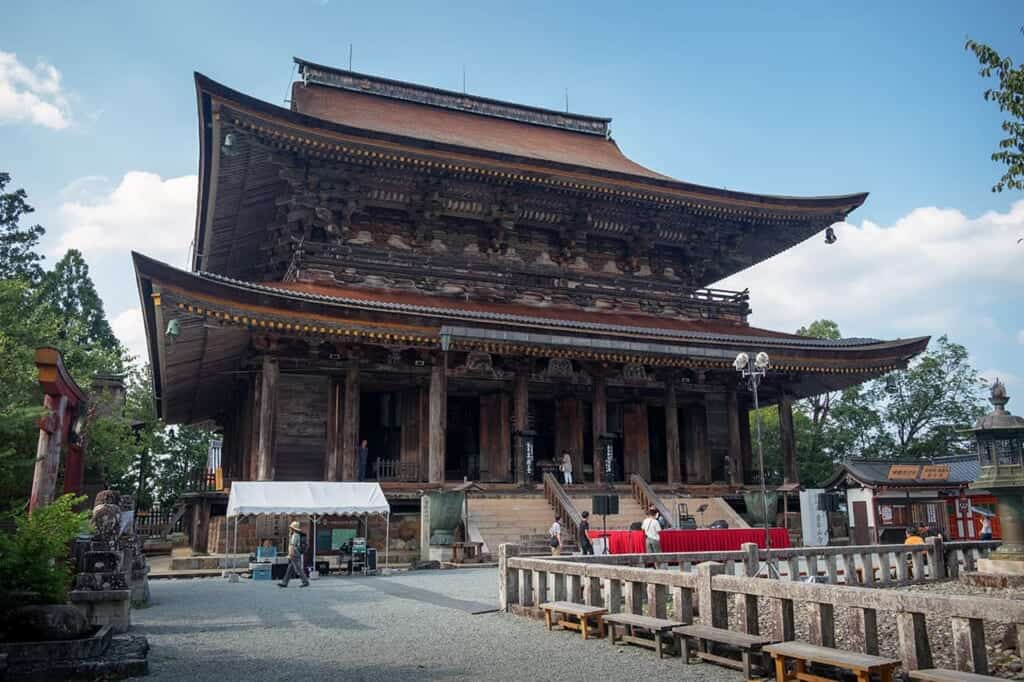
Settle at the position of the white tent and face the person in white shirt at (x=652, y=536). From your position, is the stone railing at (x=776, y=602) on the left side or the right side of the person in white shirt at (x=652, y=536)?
right

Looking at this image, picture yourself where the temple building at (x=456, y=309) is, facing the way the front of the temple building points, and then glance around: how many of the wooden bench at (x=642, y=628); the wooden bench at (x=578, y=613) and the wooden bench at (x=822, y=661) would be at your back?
0

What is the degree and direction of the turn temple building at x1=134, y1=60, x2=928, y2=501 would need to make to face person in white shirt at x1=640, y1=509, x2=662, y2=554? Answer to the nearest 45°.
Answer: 0° — it already faces them

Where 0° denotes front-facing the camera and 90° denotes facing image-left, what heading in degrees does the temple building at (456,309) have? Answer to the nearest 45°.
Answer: approximately 315°

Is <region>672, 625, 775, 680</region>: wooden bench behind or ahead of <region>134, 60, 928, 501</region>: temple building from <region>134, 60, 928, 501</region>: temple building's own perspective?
ahead

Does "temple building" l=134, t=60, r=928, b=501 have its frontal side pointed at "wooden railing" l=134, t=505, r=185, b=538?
no

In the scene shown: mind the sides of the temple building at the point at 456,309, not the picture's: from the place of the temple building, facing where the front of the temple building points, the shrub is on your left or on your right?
on your right

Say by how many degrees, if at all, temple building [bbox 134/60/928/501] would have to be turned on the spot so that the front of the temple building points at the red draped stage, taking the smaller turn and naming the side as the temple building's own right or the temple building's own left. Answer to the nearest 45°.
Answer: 0° — it already faces it

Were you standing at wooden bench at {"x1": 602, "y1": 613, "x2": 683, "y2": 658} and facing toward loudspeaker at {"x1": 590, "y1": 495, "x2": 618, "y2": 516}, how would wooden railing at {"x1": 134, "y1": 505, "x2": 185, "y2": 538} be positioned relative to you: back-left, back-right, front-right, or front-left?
front-left

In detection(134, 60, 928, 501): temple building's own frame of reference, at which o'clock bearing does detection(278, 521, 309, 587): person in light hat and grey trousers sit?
The person in light hat and grey trousers is roughly at 2 o'clock from the temple building.

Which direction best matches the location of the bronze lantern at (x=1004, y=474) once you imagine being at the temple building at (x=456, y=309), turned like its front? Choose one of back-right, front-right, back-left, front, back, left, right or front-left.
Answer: front

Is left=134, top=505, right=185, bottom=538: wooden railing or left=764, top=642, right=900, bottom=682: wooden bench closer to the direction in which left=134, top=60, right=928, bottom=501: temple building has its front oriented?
the wooden bench

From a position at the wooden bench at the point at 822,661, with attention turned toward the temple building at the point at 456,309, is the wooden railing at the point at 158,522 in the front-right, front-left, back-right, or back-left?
front-left
